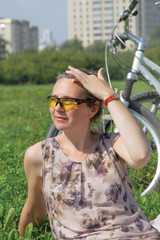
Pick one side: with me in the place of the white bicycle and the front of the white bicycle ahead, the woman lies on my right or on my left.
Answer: on my left

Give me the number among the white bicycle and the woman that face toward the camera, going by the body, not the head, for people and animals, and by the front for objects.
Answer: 1

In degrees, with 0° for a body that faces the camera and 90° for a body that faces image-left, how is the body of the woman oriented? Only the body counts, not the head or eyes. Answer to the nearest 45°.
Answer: approximately 0°

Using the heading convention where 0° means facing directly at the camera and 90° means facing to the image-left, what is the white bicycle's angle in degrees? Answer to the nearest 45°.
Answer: approximately 90°

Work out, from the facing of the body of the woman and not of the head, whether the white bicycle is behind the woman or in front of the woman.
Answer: behind

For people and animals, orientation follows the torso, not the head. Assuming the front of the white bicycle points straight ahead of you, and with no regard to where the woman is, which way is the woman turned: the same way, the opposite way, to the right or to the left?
to the left
